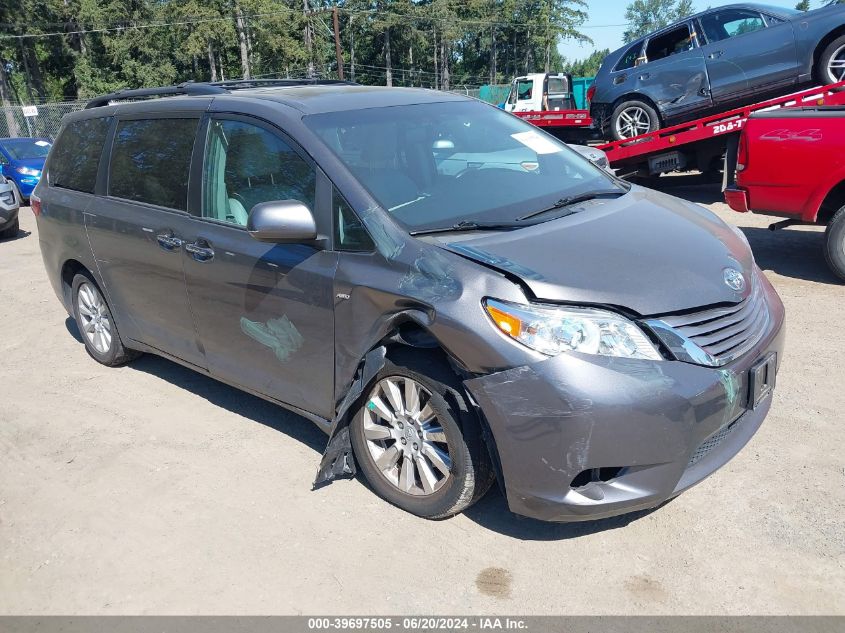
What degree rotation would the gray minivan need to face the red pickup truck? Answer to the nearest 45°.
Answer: approximately 90° to its left

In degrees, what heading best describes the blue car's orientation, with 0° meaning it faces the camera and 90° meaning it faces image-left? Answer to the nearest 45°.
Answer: approximately 315°

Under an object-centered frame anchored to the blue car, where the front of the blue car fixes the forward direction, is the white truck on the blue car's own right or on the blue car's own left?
on the blue car's own left

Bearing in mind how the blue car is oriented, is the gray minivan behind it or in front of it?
in front

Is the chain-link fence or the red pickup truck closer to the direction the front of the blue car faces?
the red pickup truck

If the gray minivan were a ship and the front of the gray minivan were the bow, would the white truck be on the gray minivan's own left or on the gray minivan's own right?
on the gray minivan's own left

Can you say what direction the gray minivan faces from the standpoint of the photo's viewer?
facing the viewer and to the right of the viewer

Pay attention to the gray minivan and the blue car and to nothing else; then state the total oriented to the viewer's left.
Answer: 0

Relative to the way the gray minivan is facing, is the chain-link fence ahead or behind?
behind

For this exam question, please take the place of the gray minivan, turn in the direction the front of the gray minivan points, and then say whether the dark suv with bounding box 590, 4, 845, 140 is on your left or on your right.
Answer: on your left

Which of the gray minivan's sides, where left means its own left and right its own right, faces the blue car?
back
